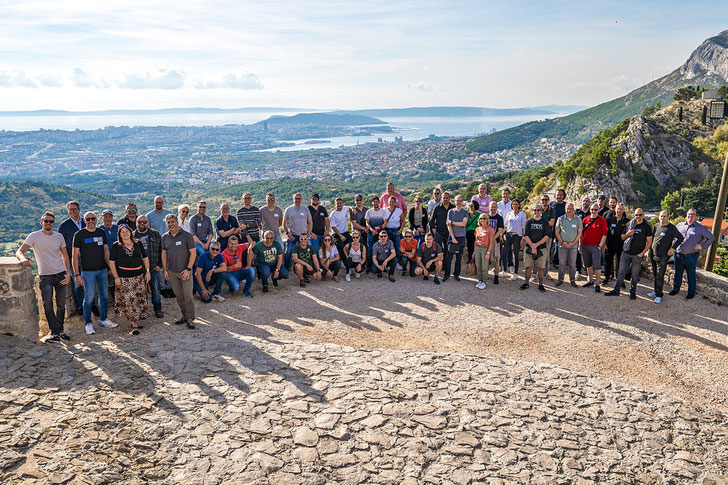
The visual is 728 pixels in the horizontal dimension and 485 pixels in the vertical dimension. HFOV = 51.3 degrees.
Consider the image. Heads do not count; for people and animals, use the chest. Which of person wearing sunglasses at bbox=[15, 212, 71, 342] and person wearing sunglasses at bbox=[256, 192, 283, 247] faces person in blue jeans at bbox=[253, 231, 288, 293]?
person wearing sunglasses at bbox=[256, 192, 283, 247]

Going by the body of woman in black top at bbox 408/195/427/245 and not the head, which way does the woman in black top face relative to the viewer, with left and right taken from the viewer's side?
facing the viewer

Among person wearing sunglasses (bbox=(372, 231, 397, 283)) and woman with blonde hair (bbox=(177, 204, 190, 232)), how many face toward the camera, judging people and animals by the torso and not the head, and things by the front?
2

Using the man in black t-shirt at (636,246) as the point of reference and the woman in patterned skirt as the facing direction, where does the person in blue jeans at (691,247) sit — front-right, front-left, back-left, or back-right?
back-left

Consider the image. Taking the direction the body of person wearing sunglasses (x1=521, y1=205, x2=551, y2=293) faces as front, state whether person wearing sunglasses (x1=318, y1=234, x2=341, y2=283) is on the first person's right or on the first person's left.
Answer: on the first person's right

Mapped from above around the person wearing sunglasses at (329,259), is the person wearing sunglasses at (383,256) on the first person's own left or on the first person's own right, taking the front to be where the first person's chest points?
on the first person's own left

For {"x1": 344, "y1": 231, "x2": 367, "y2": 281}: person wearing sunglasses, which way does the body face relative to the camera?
toward the camera

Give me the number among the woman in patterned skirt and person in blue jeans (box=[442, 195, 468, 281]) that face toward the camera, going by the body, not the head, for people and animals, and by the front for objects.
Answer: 2

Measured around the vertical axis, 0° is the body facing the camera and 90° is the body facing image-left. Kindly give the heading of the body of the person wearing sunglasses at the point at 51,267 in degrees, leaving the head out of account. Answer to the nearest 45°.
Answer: approximately 0°

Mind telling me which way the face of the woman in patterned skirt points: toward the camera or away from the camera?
toward the camera

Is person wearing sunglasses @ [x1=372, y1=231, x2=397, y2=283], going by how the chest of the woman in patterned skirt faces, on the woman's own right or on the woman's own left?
on the woman's own left

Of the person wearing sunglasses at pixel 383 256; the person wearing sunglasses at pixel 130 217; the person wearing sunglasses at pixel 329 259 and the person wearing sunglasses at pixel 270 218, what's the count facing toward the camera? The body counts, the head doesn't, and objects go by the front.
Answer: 4

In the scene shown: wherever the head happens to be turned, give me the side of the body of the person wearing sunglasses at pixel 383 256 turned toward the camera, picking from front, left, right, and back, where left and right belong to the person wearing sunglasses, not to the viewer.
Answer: front

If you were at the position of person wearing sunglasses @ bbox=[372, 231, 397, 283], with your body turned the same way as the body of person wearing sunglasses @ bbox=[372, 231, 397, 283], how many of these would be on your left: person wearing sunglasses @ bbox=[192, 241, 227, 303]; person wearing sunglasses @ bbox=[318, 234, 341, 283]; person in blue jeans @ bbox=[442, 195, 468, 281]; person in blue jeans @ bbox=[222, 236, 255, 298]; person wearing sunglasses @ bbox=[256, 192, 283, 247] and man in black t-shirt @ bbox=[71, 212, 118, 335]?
1

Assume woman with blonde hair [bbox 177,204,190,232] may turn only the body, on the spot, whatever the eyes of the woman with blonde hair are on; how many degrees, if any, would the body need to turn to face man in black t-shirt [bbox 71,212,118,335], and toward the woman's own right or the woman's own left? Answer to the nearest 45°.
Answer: approximately 45° to the woman's own right
